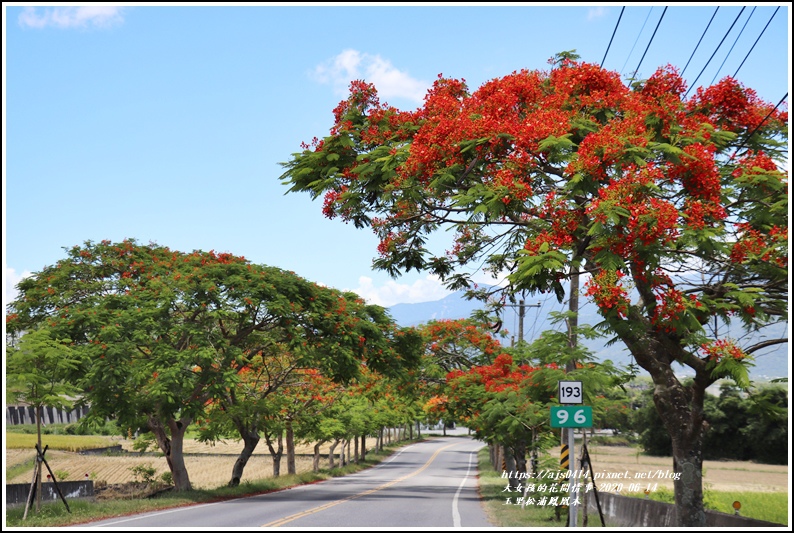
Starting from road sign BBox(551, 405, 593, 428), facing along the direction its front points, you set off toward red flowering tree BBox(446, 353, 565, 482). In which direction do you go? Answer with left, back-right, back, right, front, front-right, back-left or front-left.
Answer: back

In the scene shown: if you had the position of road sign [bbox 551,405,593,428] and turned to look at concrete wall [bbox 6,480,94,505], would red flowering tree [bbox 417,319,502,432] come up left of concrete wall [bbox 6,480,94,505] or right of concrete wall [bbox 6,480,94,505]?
right

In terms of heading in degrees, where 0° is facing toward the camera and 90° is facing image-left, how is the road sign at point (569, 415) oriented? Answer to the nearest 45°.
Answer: approximately 0°

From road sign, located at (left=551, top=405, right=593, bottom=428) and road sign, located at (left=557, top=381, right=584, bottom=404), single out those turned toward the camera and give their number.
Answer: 2
